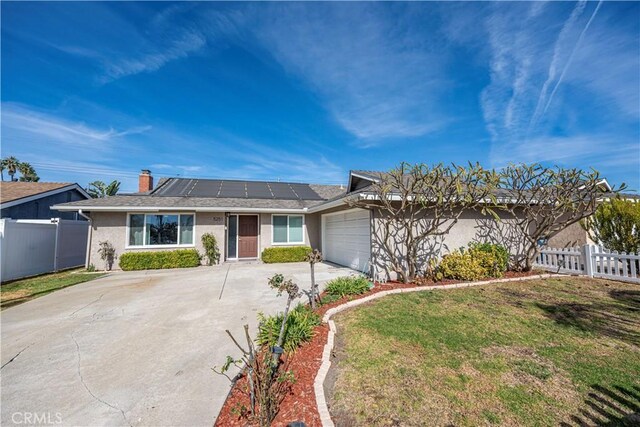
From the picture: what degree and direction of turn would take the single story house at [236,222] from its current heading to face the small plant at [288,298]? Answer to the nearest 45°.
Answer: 0° — it already faces it

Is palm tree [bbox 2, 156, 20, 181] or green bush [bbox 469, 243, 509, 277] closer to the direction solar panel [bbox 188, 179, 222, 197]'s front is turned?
the green bush

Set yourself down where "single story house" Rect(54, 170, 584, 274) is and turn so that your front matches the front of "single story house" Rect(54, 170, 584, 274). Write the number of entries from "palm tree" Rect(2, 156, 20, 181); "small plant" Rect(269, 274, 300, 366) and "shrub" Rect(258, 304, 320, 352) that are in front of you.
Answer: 2

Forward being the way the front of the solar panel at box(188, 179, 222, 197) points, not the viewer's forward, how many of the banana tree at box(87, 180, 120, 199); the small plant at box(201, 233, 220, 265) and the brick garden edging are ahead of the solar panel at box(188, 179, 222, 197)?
2

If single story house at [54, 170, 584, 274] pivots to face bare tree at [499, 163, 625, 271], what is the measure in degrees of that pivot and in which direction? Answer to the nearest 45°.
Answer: approximately 45° to its left

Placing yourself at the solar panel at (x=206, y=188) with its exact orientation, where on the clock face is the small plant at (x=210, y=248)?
The small plant is roughly at 12 o'clock from the solar panel.

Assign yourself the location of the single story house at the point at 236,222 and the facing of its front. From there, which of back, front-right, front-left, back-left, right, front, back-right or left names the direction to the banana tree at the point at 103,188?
back-right

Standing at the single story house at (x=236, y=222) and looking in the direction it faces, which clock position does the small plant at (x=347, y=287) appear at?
The small plant is roughly at 11 o'clock from the single story house.

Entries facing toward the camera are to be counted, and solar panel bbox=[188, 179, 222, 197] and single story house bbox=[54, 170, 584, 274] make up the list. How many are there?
2

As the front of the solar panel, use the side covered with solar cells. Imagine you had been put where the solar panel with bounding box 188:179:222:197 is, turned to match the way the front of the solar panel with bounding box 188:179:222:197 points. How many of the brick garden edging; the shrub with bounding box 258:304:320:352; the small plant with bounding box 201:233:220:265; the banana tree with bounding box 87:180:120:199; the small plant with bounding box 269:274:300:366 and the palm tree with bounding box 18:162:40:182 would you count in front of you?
4

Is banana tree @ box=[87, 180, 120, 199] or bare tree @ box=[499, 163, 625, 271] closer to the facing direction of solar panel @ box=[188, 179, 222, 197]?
the bare tree
